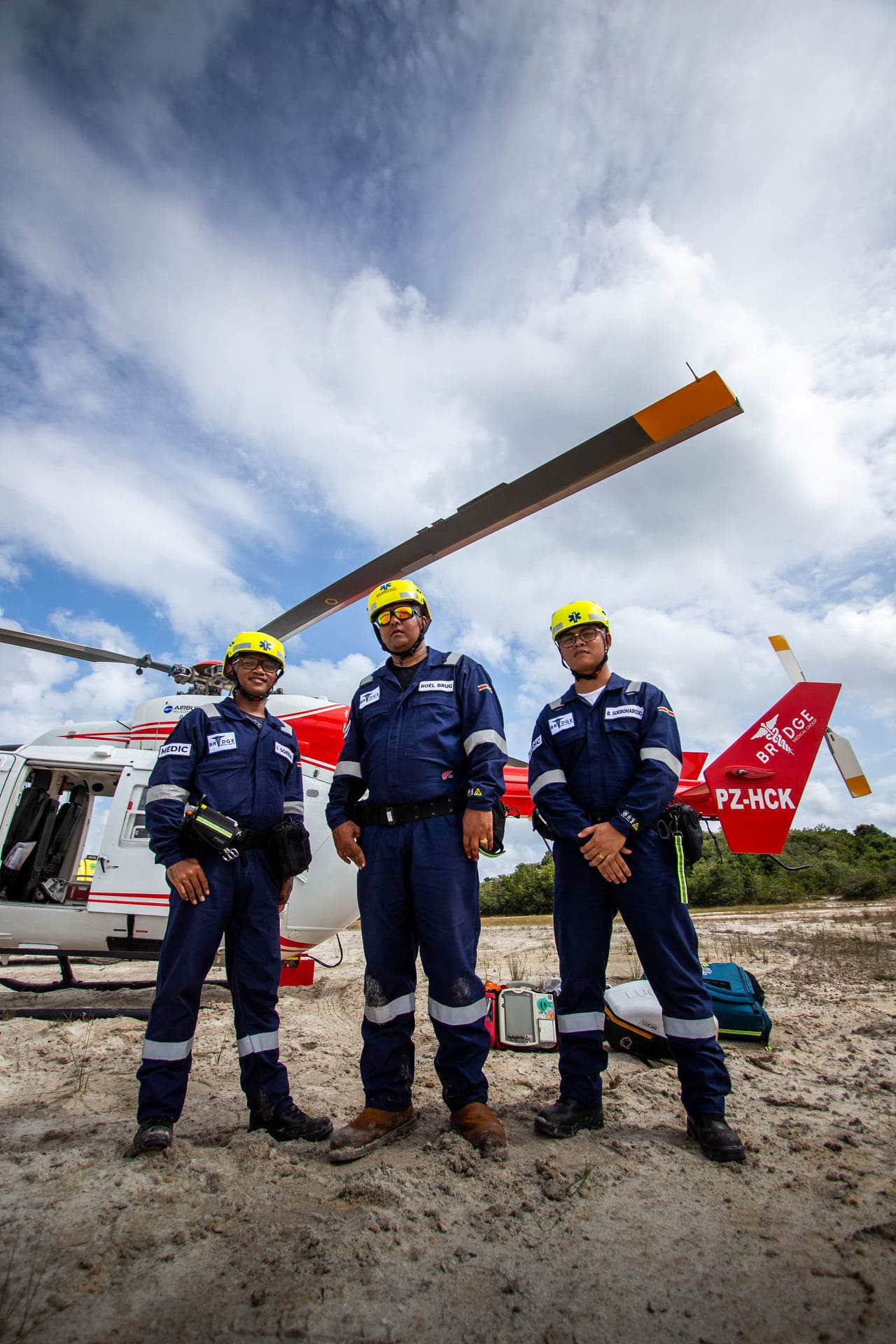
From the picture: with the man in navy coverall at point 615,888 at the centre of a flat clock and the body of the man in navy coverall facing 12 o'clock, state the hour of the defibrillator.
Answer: The defibrillator is roughly at 5 o'clock from the man in navy coverall.

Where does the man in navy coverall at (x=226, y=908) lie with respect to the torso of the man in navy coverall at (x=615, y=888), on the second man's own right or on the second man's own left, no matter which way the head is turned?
on the second man's own right

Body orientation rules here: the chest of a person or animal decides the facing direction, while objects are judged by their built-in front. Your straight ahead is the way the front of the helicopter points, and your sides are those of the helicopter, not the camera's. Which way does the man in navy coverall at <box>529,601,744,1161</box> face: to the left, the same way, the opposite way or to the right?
to the left

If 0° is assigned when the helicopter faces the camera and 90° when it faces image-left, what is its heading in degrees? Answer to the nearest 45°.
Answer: approximately 90°

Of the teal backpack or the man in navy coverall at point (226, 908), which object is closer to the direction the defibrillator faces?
the man in navy coverall

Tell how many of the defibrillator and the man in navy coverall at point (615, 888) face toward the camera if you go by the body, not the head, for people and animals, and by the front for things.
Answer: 2

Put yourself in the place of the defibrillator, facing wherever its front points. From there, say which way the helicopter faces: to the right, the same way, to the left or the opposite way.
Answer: to the right

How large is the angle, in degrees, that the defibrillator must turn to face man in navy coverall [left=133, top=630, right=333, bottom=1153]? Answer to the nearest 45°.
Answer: approximately 45° to its right

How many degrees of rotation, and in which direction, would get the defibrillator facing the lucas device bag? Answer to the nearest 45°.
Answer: approximately 90° to its left

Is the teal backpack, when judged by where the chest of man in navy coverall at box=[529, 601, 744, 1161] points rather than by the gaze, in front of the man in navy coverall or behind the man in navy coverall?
behind

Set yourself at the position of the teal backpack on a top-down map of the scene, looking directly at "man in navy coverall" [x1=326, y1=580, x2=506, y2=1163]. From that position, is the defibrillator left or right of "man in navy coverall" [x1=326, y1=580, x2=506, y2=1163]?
right

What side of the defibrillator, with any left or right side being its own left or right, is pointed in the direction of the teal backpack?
left
